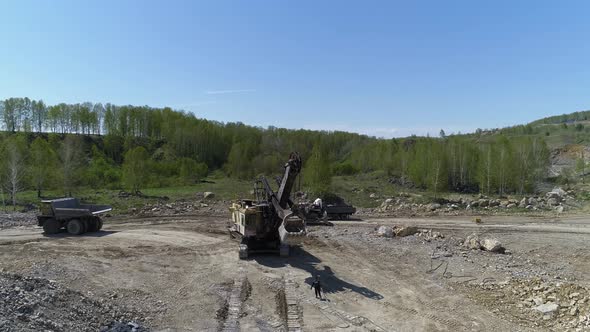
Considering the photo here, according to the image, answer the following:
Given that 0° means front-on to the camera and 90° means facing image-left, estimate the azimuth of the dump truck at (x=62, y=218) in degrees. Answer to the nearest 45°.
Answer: approximately 135°

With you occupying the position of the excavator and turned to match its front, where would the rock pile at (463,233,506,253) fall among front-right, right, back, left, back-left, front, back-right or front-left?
front-left

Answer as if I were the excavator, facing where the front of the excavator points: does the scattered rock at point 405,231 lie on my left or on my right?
on my left

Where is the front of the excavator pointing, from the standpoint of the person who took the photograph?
facing the viewer and to the right of the viewer

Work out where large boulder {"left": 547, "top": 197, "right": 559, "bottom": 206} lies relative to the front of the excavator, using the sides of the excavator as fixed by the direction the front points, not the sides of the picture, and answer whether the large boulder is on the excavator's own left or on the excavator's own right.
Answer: on the excavator's own left

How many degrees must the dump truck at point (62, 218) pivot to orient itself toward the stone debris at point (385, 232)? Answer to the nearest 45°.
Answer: approximately 180°

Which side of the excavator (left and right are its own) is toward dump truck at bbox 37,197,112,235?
back

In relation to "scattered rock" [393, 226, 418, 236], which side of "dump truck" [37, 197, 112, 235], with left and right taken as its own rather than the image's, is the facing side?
back

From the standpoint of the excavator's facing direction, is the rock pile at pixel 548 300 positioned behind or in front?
in front

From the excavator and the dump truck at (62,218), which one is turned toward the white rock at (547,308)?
the excavator

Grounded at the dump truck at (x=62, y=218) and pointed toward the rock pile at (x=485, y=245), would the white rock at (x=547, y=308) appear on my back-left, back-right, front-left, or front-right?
front-right

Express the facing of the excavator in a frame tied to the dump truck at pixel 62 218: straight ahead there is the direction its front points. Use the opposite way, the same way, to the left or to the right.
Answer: the opposite way

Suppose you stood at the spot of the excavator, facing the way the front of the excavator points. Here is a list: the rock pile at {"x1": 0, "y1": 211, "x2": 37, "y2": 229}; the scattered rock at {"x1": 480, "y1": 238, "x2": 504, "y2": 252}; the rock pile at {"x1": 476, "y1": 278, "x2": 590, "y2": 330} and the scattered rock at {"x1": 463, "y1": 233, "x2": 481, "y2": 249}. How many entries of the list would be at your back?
1

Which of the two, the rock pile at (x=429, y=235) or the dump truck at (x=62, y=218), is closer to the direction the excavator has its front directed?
the rock pile

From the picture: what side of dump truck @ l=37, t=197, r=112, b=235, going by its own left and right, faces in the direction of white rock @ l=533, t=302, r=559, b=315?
back

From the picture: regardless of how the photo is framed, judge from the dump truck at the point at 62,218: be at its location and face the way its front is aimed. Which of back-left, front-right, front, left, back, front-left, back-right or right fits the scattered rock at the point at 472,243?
back
